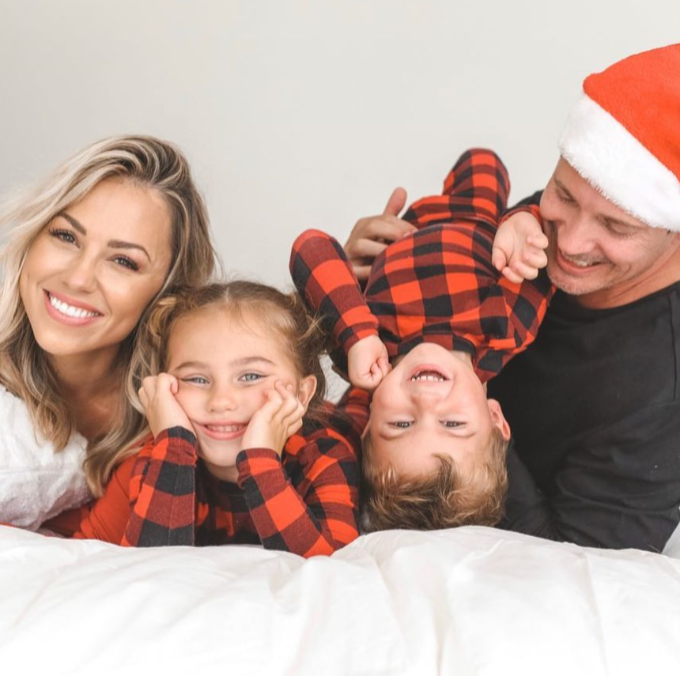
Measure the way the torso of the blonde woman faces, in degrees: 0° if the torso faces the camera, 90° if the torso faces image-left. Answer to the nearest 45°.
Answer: approximately 0°

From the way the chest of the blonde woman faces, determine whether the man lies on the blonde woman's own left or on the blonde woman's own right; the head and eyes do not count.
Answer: on the blonde woman's own left

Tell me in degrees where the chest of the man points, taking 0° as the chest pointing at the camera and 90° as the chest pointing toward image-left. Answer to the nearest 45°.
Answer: approximately 45°

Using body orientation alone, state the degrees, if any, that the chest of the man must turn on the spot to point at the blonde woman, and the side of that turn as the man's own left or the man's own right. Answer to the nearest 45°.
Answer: approximately 45° to the man's own right
